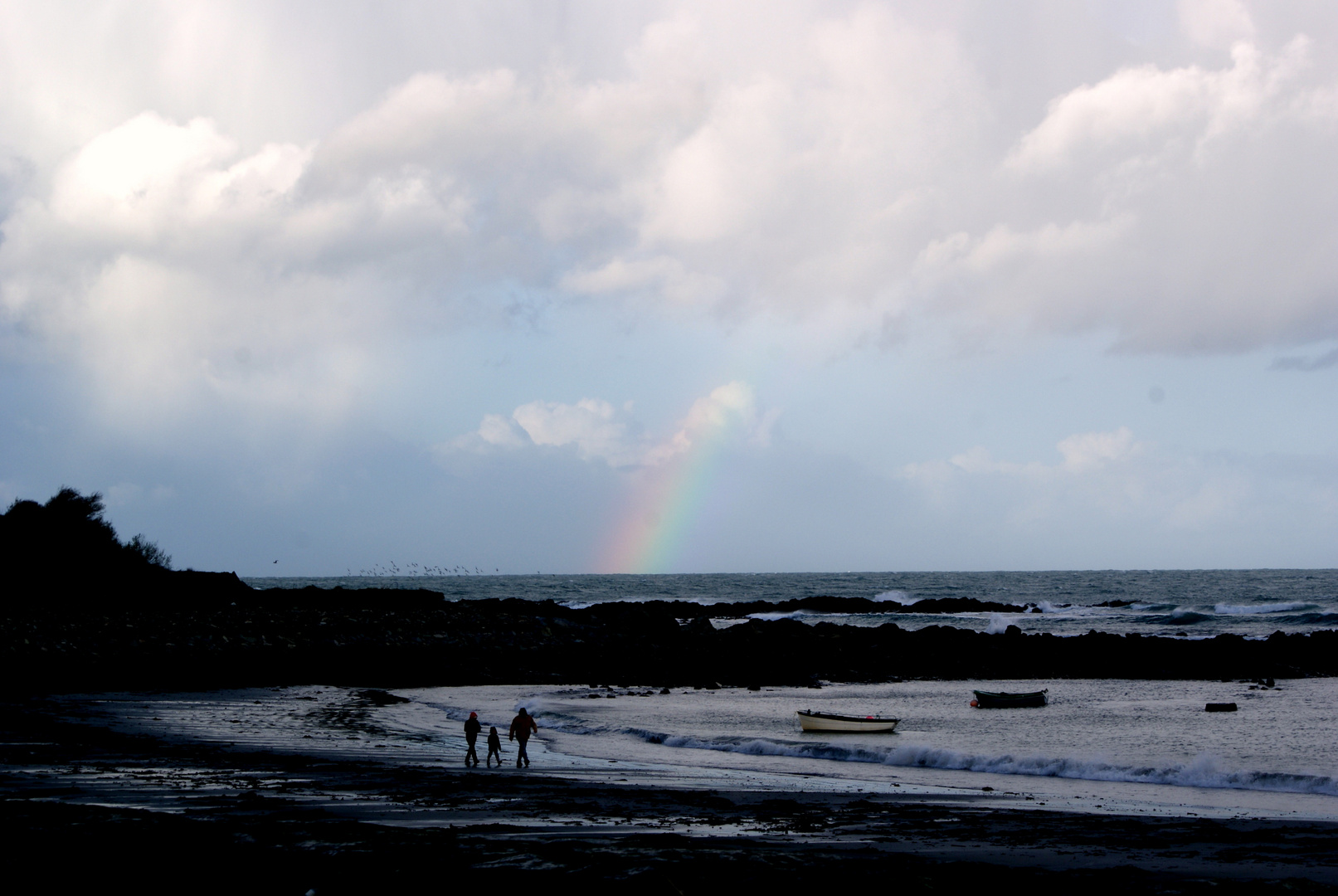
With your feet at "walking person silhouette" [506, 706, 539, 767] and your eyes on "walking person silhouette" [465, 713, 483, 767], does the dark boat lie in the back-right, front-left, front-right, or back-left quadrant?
back-right

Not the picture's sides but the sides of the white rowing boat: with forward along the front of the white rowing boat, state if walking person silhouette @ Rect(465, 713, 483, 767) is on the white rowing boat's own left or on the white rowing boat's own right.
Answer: on the white rowing boat's own left

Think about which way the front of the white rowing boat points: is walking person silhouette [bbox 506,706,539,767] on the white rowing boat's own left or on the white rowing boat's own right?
on the white rowing boat's own left

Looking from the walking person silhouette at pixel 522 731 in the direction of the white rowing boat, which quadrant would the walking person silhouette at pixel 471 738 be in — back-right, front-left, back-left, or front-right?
back-left

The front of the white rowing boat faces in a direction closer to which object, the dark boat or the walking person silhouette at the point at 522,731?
the walking person silhouette

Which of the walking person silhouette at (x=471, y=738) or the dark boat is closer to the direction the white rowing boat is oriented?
the walking person silhouette

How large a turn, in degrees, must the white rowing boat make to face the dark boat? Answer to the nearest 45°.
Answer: approximately 135° to its right

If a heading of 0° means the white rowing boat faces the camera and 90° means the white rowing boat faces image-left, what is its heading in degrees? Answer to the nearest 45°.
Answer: approximately 90°
